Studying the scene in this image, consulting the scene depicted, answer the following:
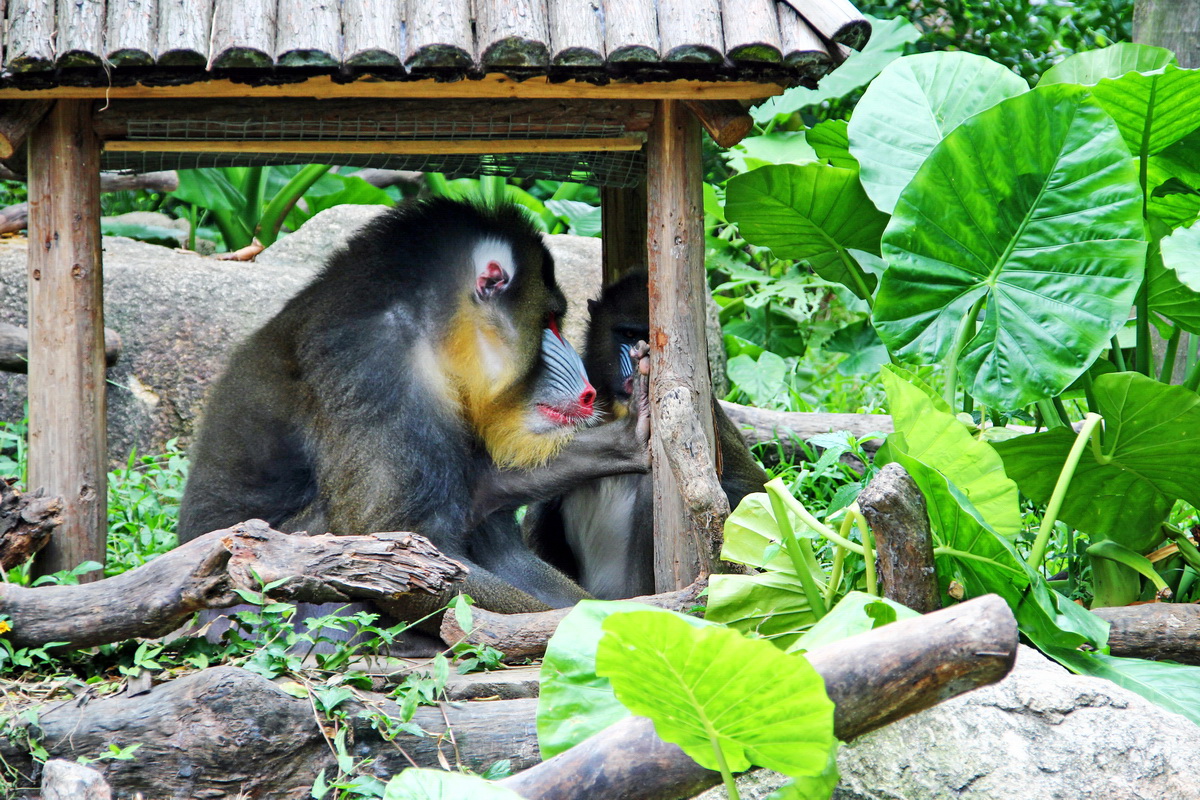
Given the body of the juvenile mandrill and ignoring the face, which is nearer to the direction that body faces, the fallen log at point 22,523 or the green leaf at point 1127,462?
the fallen log

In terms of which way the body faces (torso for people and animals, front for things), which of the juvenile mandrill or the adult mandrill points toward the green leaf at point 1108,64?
the adult mandrill

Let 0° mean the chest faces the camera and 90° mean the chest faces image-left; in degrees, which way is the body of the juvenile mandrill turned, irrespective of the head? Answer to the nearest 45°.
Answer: approximately 45°

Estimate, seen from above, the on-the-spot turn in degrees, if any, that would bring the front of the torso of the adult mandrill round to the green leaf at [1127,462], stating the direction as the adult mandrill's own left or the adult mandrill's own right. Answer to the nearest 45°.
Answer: approximately 45° to the adult mandrill's own right

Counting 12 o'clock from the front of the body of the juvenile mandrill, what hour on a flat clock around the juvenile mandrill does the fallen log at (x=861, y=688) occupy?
The fallen log is roughly at 10 o'clock from the juvenile mandrill.

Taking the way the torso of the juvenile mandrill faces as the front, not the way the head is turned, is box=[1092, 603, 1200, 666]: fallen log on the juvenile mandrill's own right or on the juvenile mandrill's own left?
on the juvenile mandrill's own left

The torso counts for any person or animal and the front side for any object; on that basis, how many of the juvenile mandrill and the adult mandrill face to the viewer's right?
1

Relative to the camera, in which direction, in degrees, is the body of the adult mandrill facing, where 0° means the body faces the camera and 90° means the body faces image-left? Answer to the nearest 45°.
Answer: approximately 270°

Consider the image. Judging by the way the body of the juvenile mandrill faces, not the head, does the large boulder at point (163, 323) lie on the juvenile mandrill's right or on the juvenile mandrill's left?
on the juvenile mandrill's right

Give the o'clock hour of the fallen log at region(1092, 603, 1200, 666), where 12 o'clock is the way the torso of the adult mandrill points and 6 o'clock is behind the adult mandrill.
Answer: The fallen log is roughly at 1 o'clock from the adult mandrill.
